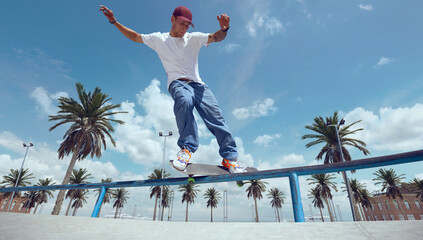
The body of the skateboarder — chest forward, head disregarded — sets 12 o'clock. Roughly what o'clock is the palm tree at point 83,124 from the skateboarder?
The palm tree is roughly at 5 o'clock from the skateboarder.

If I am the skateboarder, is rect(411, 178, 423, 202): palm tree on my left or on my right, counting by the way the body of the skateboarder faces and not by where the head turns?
on my left

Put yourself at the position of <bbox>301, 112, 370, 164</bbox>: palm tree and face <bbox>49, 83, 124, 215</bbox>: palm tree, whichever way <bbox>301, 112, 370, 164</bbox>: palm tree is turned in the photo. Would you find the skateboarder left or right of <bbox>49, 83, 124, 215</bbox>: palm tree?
left

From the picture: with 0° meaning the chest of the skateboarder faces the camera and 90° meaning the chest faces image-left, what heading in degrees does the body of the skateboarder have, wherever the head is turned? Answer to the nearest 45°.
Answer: approximately 0°

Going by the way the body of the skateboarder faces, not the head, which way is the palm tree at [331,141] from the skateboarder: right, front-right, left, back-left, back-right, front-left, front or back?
back-left
